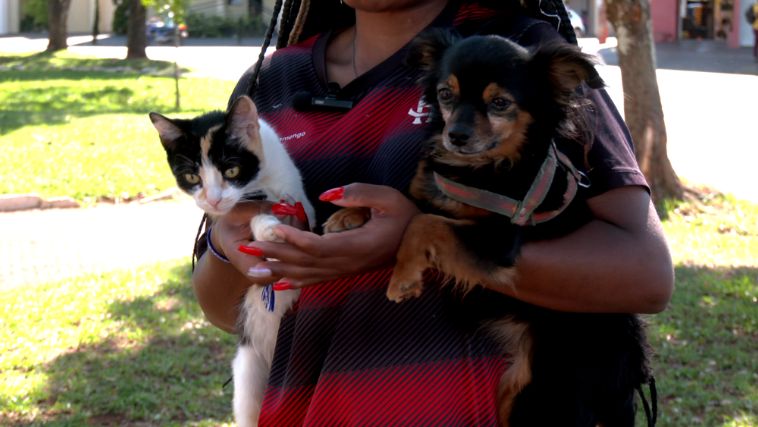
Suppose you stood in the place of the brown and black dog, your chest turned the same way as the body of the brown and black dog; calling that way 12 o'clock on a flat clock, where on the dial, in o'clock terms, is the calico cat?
The calico cat is roughly at 2 o'clock from the brown and black dog.

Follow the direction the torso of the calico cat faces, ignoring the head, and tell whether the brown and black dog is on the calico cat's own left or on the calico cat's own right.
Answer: on the calico cat's own left

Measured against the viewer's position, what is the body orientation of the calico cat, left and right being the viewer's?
facing the viewer and to the left of the viewer

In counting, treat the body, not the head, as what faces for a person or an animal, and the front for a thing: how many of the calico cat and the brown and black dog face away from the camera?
0
